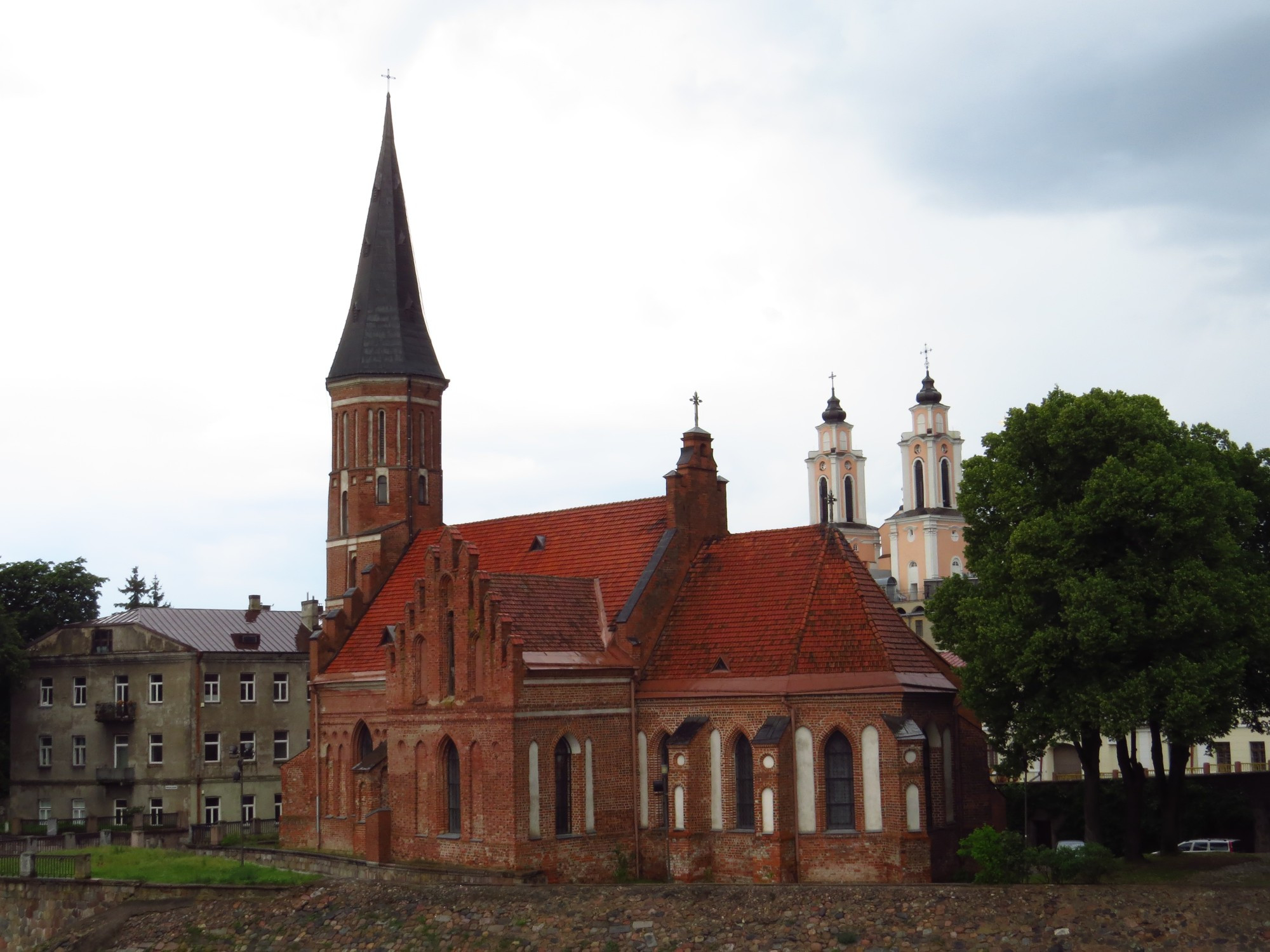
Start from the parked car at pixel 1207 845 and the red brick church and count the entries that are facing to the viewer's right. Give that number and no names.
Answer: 0

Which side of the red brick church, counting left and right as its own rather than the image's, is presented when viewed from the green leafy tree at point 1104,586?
back

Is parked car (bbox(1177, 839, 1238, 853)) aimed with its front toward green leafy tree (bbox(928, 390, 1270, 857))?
no

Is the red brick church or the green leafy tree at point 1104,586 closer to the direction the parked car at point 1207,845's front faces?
the red brick church

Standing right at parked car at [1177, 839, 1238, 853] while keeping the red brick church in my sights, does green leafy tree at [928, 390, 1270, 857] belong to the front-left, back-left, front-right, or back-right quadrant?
front-left

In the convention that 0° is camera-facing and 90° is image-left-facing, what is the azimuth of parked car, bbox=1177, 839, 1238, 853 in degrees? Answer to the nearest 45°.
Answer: approximately 90°

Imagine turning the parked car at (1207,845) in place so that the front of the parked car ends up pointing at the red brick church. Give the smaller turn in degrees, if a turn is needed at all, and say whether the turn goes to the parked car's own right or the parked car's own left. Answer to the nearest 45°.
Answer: approximately 45° to the parked car's own left

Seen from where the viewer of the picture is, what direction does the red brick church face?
facing away from the viewer and to the left of the viewer

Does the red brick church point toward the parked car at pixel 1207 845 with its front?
no
